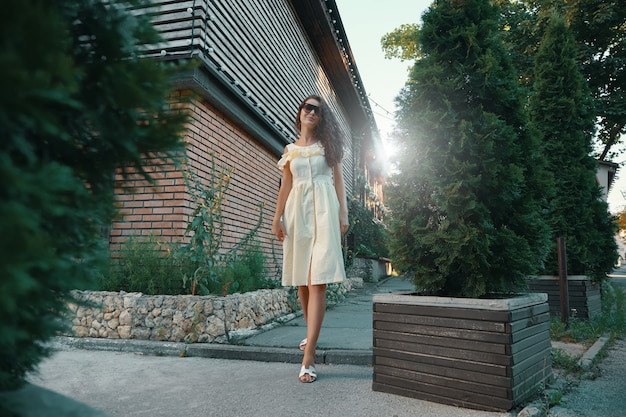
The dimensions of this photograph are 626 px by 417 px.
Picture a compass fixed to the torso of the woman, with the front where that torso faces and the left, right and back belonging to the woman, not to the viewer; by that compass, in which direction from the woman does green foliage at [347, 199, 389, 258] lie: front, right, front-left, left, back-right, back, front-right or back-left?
back

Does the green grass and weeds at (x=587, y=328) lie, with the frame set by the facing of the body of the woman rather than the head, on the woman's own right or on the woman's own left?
on the woman's own left

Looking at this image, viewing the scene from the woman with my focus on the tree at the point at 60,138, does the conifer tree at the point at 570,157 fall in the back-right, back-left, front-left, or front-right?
back-left

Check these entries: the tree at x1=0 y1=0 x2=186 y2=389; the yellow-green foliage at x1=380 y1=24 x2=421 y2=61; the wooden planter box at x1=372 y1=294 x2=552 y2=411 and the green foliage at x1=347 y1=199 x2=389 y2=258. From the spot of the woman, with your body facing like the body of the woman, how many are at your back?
2

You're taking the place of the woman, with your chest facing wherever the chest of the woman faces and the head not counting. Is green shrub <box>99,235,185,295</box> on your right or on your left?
on your right

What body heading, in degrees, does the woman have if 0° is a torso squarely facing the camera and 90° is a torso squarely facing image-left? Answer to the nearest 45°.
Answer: approximately 0°

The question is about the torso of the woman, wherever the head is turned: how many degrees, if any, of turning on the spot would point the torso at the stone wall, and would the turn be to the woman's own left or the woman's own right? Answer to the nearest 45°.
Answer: approximately 135° to the woman's own right

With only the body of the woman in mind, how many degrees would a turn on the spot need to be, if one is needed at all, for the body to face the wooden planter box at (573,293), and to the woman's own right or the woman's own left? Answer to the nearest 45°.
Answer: approximately 135° to the woman's own left

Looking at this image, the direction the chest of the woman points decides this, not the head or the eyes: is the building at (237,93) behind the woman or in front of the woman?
behind
